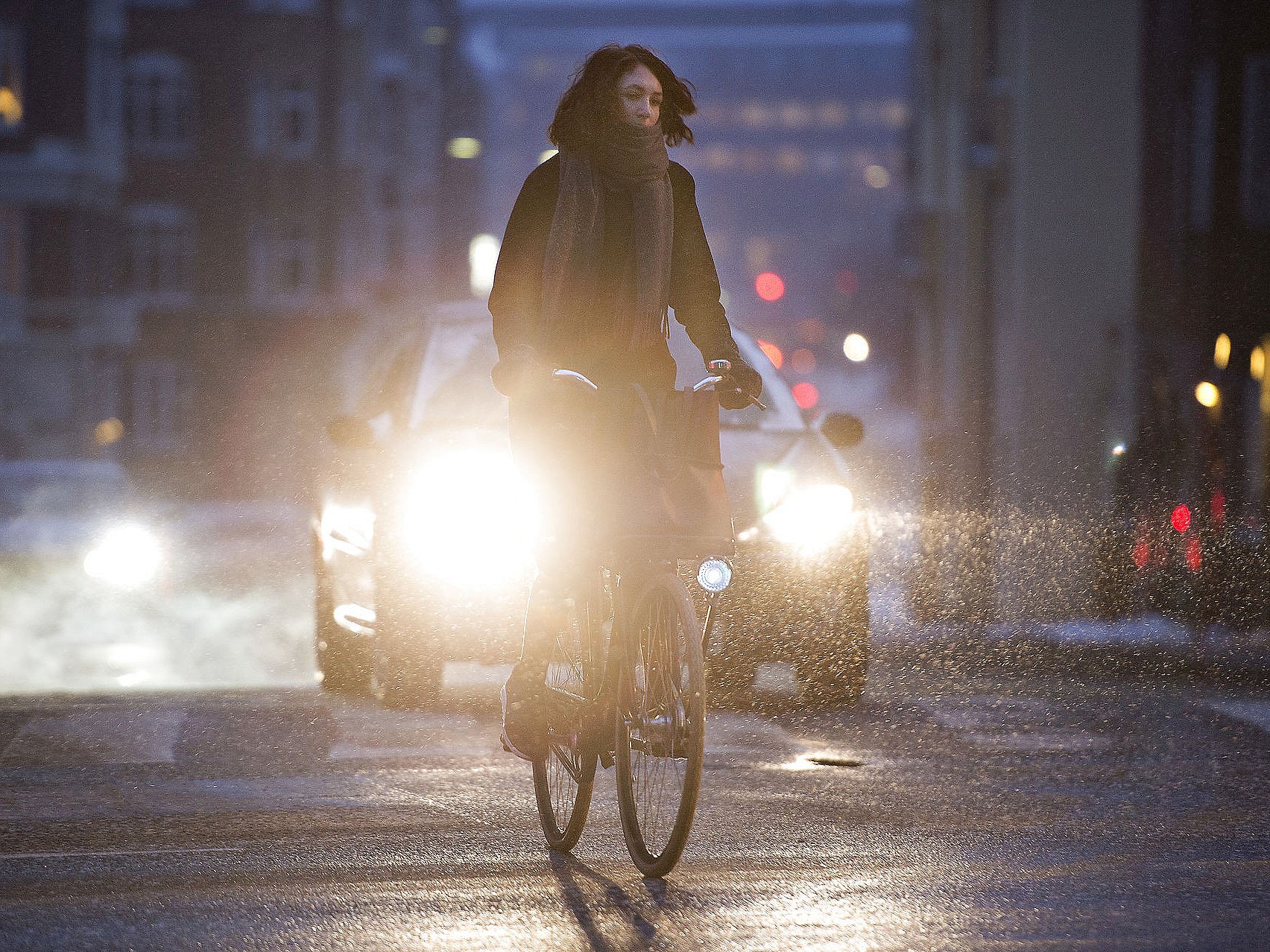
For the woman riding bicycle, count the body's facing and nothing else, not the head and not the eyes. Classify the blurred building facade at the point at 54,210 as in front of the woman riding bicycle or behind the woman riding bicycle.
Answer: behind

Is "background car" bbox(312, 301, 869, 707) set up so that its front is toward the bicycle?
yes

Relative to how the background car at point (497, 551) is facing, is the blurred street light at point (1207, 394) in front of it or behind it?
behind

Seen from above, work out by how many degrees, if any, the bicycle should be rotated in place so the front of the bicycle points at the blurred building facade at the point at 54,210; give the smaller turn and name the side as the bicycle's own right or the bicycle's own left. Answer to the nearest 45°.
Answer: approximately 180°

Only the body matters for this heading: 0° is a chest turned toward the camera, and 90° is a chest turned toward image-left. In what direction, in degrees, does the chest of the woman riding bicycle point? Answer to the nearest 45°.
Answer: approximately 0°

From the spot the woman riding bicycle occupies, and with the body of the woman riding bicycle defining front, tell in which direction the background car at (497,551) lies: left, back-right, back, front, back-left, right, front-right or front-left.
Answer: back

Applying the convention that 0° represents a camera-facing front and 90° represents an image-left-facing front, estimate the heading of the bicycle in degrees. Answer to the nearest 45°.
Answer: approximately 0°

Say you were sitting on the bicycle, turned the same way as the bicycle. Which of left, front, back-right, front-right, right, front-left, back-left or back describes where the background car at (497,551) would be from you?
back
